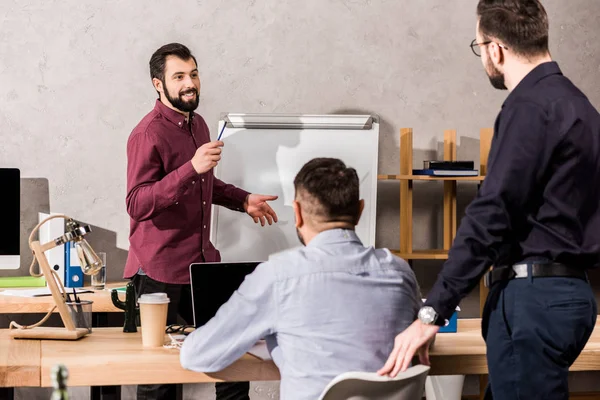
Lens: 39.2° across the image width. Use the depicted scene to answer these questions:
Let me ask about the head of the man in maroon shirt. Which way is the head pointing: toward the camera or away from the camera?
toward the camera

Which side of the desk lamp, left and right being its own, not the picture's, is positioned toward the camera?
right

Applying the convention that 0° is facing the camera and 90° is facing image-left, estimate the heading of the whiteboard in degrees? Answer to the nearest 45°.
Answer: approximately 0°

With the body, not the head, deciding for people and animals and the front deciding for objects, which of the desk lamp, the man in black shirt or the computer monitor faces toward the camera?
the computer monitor

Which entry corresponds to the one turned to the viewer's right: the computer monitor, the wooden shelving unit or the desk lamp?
the desk lamp

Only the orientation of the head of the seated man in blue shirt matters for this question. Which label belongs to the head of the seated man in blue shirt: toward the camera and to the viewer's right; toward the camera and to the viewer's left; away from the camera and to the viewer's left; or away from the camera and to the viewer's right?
away from the camera and to the viewer's left

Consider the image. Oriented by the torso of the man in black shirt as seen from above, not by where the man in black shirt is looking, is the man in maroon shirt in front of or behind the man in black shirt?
in front

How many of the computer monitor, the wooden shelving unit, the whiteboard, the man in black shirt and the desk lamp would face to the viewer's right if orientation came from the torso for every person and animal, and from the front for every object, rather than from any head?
1

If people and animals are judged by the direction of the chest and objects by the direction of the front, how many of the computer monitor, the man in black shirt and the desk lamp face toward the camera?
1

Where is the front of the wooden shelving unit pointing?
toward the camera

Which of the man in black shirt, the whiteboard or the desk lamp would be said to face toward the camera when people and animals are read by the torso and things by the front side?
the whiteboard

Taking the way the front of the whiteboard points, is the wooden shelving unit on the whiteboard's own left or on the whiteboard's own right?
on the whiteboard's own left

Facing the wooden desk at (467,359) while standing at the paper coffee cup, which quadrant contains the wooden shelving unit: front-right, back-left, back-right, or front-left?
front-left

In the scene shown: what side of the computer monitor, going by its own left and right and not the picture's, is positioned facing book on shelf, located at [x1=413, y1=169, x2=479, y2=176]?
left

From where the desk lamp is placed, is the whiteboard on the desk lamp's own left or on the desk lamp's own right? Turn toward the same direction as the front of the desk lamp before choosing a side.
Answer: on the desk lamp's own left

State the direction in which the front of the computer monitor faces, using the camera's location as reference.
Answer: facing the viewer

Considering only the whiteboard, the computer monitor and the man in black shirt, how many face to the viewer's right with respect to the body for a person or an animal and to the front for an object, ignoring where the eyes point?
0

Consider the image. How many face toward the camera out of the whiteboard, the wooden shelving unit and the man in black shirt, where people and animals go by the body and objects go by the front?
2
